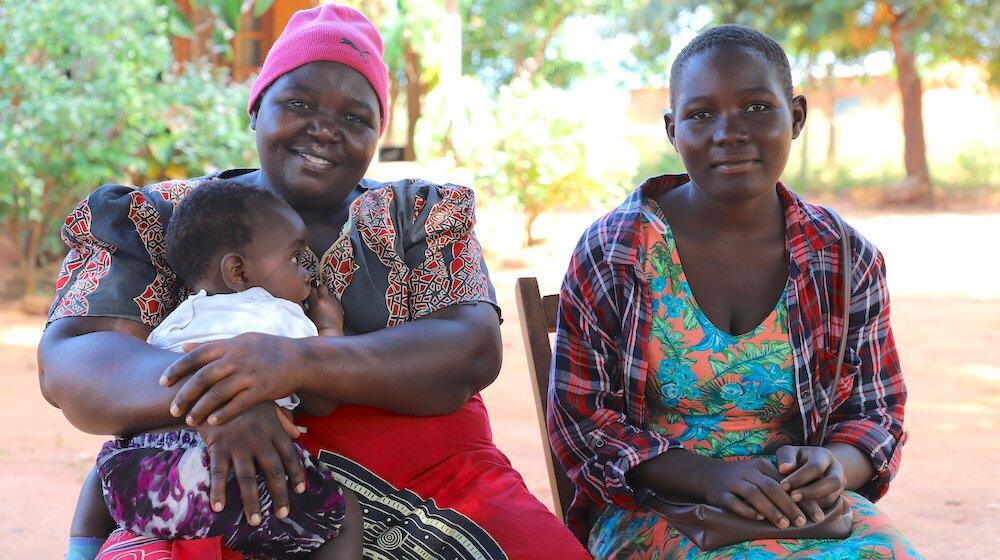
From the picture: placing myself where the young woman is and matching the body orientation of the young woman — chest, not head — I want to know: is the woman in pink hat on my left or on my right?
on my right

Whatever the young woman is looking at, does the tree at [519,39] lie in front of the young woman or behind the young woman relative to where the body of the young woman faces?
behind

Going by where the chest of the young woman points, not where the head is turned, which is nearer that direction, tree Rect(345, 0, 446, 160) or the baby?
the baby

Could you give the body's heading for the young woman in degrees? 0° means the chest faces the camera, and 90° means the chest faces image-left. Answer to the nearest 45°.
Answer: approximately 0°

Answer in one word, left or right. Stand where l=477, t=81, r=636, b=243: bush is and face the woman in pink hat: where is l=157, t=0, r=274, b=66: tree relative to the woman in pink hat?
right

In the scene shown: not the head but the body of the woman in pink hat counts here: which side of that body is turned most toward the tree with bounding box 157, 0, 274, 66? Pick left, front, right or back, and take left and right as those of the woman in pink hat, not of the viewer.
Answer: back

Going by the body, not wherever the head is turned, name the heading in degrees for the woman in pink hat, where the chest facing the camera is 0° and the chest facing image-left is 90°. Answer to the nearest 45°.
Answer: approximately 0°

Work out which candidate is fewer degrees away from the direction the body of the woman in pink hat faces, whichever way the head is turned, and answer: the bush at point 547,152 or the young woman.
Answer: the young woman

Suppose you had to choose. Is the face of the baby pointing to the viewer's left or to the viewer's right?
to the viewer's right

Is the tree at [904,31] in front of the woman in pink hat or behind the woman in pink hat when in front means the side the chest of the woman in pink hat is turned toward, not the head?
behind

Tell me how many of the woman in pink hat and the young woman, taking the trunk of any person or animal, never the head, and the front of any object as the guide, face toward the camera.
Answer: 2

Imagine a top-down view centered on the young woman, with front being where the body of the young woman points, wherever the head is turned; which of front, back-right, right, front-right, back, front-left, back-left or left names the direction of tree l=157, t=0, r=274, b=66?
back-right

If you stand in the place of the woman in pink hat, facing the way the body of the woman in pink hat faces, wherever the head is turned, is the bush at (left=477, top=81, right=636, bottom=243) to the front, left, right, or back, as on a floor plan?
back

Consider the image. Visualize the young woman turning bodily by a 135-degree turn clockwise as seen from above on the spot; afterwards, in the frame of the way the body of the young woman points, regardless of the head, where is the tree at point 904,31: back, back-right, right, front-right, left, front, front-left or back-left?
front-right
